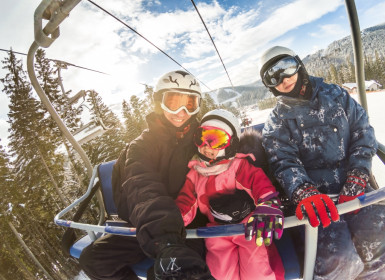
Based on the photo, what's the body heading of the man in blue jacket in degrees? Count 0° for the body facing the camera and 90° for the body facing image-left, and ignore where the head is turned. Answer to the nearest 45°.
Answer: approximately 0°

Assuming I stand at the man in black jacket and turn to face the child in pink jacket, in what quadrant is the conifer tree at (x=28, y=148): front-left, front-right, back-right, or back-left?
back-left

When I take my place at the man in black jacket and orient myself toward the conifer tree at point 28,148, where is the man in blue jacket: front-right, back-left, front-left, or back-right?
back-right

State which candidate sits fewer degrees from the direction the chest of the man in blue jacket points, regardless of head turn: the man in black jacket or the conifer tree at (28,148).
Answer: the man in black jacket

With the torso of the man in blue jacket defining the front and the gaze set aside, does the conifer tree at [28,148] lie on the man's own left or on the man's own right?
on the man's own right

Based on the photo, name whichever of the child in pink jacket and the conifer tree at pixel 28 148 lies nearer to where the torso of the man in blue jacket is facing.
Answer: the child in pink jacket

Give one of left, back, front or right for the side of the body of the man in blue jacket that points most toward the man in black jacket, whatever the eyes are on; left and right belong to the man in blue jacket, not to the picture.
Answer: right
